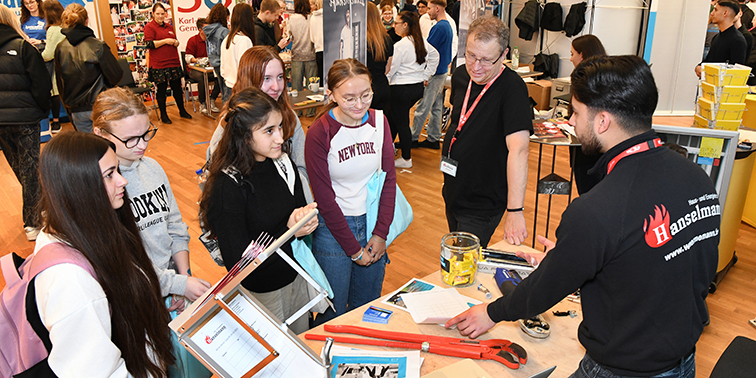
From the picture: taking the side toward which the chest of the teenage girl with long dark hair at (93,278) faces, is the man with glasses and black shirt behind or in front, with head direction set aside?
in front

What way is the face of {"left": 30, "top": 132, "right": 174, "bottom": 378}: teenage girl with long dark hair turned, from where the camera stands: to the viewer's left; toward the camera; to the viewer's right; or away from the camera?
to the viewer's right

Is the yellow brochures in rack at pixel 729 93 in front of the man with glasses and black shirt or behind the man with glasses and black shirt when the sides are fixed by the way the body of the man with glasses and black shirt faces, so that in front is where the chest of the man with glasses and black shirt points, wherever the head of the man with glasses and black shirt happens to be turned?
behind

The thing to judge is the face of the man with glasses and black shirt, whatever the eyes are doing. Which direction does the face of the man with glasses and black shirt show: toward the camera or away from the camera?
toward the camera

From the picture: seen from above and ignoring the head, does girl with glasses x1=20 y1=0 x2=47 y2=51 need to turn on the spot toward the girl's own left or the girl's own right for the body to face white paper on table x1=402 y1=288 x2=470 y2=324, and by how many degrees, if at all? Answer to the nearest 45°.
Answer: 0° — they already face it

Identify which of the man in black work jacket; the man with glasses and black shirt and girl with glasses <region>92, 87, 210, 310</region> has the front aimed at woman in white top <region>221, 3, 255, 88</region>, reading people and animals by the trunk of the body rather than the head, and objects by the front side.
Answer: the man in black work jacket

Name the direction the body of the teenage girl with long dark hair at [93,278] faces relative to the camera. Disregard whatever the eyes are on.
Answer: to the viewer's right

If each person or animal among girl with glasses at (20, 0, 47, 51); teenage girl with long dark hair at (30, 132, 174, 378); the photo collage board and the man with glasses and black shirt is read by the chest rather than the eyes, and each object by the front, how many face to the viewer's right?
1

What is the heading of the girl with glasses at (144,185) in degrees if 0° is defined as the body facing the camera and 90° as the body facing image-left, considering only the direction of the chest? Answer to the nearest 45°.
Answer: approximately 315°

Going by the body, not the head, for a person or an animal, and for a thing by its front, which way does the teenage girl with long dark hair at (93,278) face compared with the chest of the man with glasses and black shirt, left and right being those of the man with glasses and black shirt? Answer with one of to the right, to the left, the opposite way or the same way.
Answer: the opposite way

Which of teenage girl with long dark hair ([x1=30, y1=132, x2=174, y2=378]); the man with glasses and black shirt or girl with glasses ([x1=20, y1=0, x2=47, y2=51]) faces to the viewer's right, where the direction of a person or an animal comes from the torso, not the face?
the teenage girl with long dark hair

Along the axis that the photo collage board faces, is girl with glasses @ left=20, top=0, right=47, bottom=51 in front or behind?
in front

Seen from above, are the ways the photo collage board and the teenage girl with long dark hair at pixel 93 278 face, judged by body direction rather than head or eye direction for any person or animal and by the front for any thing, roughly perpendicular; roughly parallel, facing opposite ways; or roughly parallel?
roughly perpendicular

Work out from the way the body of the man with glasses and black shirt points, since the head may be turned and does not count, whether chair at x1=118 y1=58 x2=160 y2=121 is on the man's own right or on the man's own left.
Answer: on the man's own right

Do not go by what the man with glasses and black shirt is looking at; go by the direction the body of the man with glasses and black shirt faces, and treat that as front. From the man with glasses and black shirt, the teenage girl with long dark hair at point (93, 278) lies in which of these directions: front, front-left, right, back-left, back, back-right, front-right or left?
front

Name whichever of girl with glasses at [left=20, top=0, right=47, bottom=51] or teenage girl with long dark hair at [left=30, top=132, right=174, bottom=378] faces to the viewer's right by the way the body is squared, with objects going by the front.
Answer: the teenage girl with long dark hair

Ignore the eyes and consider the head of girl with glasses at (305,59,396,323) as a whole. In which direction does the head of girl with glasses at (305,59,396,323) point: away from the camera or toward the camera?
toward the camera

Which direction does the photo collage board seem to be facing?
toward the camera

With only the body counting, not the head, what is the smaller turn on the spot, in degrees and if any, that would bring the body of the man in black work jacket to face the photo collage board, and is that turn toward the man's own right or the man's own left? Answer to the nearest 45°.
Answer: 0° — they already face it

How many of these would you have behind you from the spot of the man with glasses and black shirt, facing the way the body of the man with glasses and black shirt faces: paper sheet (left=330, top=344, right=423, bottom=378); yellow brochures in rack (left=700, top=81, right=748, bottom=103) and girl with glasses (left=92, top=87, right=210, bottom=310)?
1

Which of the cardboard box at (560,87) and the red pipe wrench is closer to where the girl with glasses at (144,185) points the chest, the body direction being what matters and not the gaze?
the red pipe wrench
